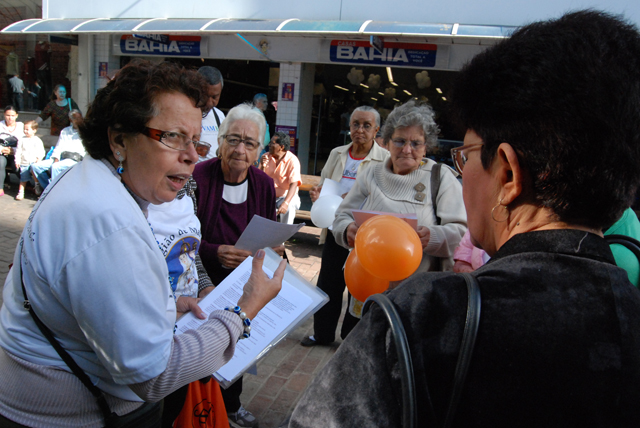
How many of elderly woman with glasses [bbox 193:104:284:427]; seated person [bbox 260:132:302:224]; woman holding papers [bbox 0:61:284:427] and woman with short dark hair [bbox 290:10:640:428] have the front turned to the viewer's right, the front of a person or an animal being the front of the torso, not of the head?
1

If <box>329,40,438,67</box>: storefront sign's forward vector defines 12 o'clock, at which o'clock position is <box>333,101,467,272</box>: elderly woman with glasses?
The elderly woman with glasses is roughly at 12 o'clock from the storefront sign.

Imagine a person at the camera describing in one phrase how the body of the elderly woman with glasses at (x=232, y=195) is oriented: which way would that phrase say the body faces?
toward the camera

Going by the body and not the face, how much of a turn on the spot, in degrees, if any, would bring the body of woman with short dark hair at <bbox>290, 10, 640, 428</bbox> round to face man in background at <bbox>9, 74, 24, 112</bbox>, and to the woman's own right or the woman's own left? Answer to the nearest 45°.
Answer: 0° — they already face them

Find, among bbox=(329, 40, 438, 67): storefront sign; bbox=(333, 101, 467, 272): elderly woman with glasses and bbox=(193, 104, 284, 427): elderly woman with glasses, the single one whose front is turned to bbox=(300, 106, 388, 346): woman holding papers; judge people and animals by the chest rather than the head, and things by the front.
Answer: the storefront sign

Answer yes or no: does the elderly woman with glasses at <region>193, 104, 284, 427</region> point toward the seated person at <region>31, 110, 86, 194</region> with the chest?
no

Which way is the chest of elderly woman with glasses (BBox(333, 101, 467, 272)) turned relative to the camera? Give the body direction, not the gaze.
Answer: toward the camera

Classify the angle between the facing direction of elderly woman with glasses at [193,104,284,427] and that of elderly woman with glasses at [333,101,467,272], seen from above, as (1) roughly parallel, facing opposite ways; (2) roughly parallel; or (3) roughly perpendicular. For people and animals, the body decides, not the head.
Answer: roughly parallel

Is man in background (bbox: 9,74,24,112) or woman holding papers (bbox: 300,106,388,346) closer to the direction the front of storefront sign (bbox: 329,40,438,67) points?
the woman holding papers

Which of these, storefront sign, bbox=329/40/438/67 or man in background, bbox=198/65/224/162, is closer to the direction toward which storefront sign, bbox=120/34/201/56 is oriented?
the man in background

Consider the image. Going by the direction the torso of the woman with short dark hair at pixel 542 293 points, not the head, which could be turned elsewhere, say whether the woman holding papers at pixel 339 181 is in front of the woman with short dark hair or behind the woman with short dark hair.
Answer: in front

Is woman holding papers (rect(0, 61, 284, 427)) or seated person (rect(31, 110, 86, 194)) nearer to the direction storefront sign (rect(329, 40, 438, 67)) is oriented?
the woman holding papers

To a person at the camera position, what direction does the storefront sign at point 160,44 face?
facing the viewer

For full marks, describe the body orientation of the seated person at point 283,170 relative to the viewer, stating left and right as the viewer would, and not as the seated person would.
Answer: facing the viewer and to the left of the viewer

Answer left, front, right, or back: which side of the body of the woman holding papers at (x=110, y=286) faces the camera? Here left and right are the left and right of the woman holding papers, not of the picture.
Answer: right

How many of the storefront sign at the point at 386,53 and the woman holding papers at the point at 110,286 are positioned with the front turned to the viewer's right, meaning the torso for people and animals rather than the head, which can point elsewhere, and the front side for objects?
1

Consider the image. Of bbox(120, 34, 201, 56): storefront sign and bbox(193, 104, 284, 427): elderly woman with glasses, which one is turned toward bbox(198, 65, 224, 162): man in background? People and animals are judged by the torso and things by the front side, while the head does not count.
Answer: the storefront sign

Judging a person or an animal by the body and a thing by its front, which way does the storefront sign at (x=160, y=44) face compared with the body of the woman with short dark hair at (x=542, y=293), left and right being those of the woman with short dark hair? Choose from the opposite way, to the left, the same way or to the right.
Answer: the opposite way
